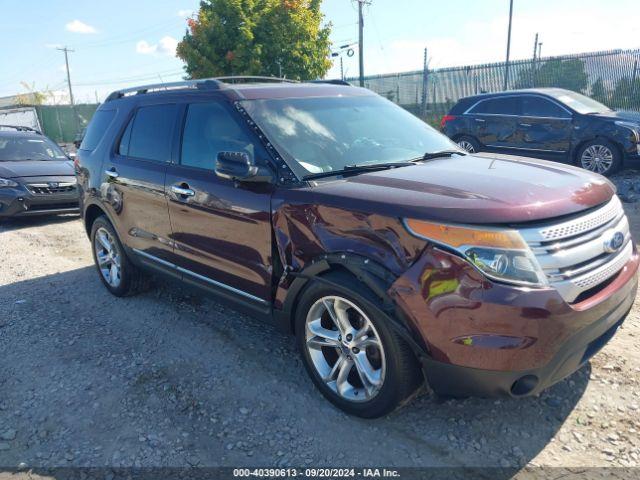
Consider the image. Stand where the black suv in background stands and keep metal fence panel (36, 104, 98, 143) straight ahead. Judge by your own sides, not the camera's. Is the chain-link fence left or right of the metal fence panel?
right

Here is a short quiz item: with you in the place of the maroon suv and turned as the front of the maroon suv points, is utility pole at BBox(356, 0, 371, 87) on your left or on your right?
on your left

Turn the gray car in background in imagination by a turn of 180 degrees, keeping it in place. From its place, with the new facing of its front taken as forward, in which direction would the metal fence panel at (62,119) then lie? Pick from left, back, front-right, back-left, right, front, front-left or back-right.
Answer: front-right

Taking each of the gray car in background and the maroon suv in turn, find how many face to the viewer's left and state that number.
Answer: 0

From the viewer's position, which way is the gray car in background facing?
facing the viewer and to the right of the viewer

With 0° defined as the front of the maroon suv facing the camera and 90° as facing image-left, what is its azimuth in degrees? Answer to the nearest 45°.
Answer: approximately 315°

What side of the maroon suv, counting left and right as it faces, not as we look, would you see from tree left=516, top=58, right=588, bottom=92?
left

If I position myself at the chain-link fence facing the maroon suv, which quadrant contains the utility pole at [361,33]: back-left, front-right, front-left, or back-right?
back-right

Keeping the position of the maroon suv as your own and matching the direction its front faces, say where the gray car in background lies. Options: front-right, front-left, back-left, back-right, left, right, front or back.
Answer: back

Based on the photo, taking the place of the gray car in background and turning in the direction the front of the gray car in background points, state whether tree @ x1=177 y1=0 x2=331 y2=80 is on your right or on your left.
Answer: on your left

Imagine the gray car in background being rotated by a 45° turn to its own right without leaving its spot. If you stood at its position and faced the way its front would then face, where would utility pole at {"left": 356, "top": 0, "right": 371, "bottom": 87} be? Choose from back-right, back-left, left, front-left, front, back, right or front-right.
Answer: back-left
